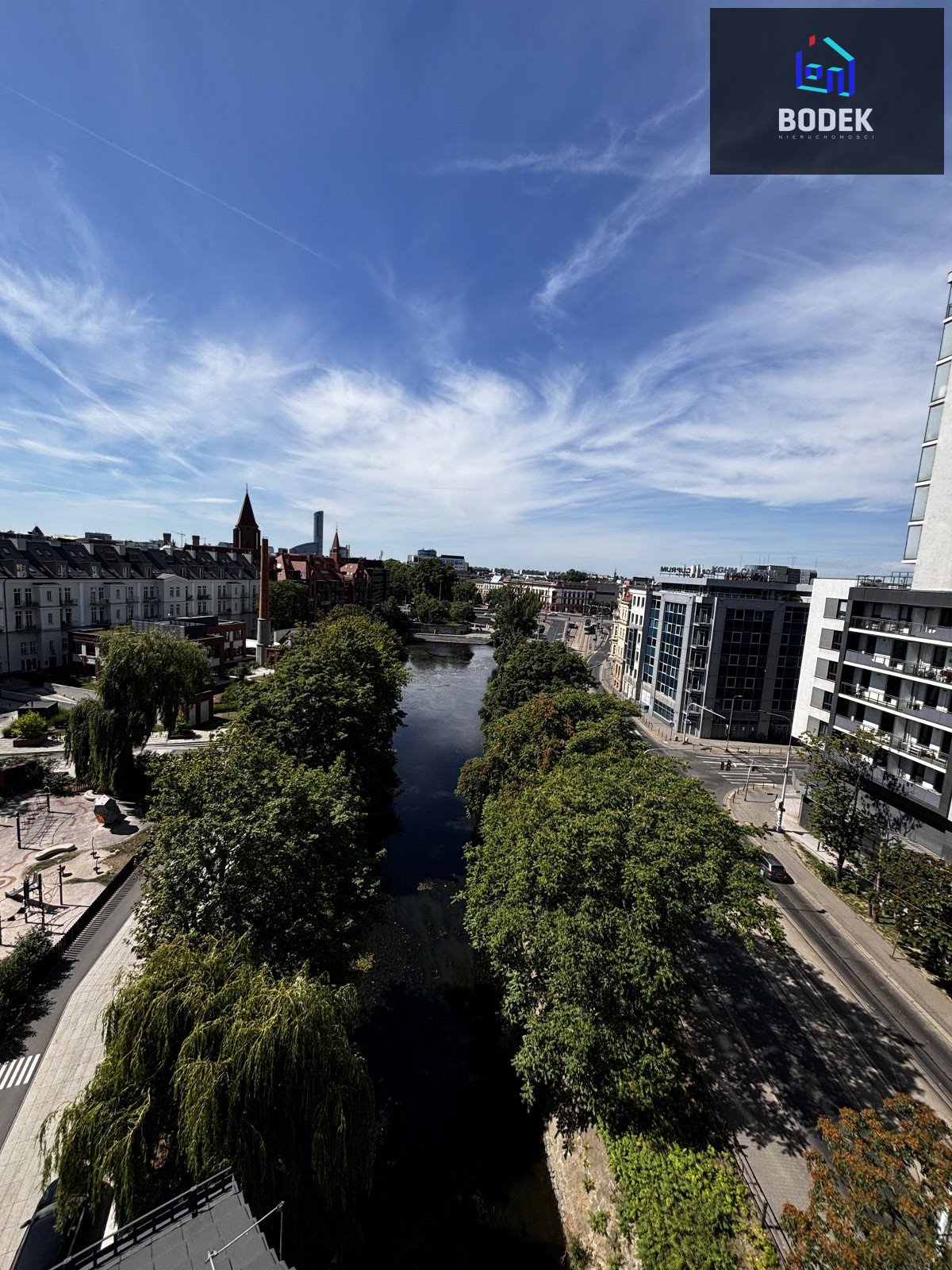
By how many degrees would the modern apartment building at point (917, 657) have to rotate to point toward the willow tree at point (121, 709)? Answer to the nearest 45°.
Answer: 0° — it already faces it

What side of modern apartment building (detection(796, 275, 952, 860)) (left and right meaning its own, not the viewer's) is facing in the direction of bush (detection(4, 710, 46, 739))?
front

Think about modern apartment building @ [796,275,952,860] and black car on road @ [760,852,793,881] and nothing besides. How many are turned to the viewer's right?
0

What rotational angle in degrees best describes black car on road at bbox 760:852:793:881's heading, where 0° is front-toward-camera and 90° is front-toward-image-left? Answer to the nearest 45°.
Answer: approximately 135°

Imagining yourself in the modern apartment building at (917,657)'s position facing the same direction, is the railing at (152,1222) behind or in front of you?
in front

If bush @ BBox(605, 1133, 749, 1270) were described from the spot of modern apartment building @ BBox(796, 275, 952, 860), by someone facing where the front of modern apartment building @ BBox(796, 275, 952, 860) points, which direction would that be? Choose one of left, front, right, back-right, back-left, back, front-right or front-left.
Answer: front-left

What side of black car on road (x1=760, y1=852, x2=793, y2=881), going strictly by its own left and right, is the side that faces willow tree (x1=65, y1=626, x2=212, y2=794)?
left

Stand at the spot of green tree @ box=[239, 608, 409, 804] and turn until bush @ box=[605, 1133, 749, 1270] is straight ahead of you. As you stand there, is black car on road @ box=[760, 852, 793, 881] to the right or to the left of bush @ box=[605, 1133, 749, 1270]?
left

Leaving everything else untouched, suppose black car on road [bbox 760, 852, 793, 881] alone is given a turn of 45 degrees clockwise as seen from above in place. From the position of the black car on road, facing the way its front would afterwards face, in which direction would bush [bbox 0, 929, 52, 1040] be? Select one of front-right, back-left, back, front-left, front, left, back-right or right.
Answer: back-left
